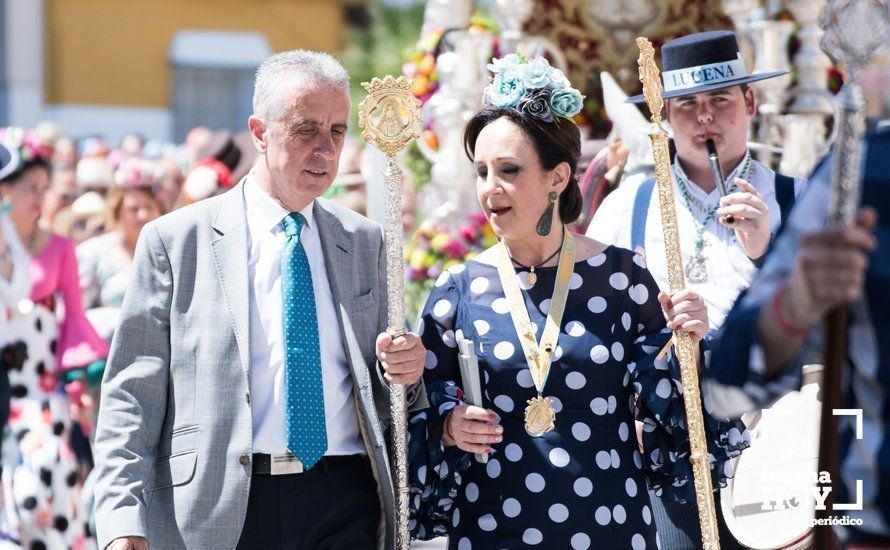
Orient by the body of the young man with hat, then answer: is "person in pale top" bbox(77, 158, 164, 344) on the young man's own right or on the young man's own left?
on the young man's own right

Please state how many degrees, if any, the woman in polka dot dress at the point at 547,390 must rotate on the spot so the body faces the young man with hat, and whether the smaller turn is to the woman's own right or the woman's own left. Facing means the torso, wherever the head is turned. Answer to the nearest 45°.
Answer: approximately 135° to the woman's own left

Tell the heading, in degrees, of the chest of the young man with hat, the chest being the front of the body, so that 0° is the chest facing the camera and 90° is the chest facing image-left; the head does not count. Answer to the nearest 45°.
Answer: approximately 0°

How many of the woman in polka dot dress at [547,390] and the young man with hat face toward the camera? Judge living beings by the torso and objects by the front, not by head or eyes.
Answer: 2

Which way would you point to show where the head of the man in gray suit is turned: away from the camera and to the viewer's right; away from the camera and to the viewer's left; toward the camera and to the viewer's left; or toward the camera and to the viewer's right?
toward the camera and to the viewer's right

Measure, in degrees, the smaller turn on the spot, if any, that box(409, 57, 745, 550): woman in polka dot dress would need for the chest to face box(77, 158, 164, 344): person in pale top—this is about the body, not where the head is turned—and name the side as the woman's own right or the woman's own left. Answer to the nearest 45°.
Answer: approximately 135° to the woman's own right

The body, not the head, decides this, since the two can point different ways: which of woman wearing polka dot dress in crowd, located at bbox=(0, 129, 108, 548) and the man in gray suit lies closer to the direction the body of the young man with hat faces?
the man in gray suit

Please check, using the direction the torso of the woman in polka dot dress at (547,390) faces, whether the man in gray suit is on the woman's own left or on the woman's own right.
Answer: on the woman's own right
